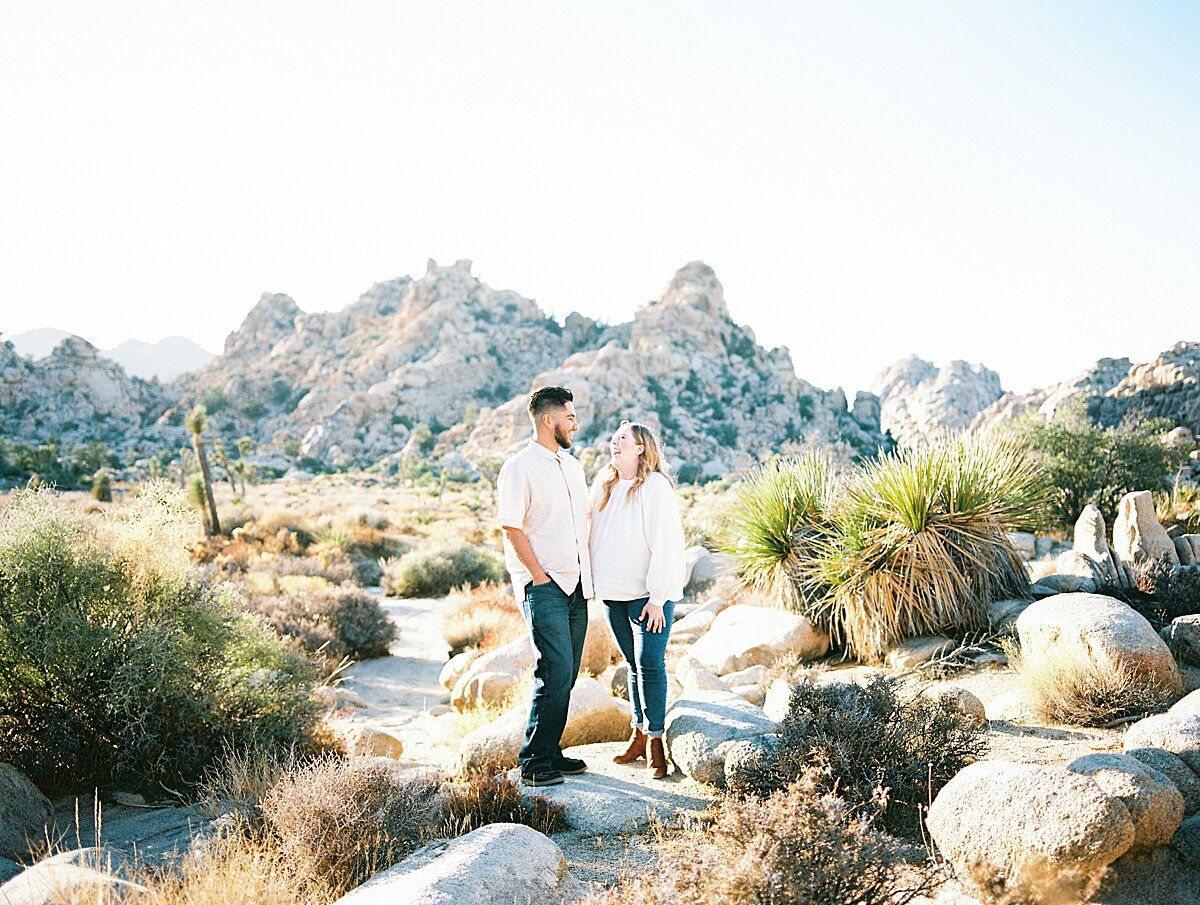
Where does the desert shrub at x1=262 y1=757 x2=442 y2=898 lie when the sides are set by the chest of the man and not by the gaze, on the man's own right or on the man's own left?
on the man's own right

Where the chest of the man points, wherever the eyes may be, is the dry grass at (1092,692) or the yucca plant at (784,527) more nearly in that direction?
the dry grass

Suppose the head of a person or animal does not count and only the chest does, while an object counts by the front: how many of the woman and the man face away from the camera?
0

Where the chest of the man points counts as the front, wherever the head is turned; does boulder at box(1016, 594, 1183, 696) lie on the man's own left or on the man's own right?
on the man's own left

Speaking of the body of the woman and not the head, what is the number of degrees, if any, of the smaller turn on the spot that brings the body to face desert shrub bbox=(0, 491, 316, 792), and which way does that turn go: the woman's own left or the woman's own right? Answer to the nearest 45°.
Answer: approximately 45° to the woman's own right

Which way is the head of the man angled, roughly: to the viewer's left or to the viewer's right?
to the viewer's right

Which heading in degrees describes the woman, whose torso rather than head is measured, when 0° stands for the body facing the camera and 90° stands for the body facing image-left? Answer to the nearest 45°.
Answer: approximately 45°

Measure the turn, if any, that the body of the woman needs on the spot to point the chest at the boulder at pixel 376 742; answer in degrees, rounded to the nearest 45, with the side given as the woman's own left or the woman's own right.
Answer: approximately 90° to the woman's own right

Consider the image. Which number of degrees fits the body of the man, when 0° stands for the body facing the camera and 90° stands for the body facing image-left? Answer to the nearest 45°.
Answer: approximately 315°
